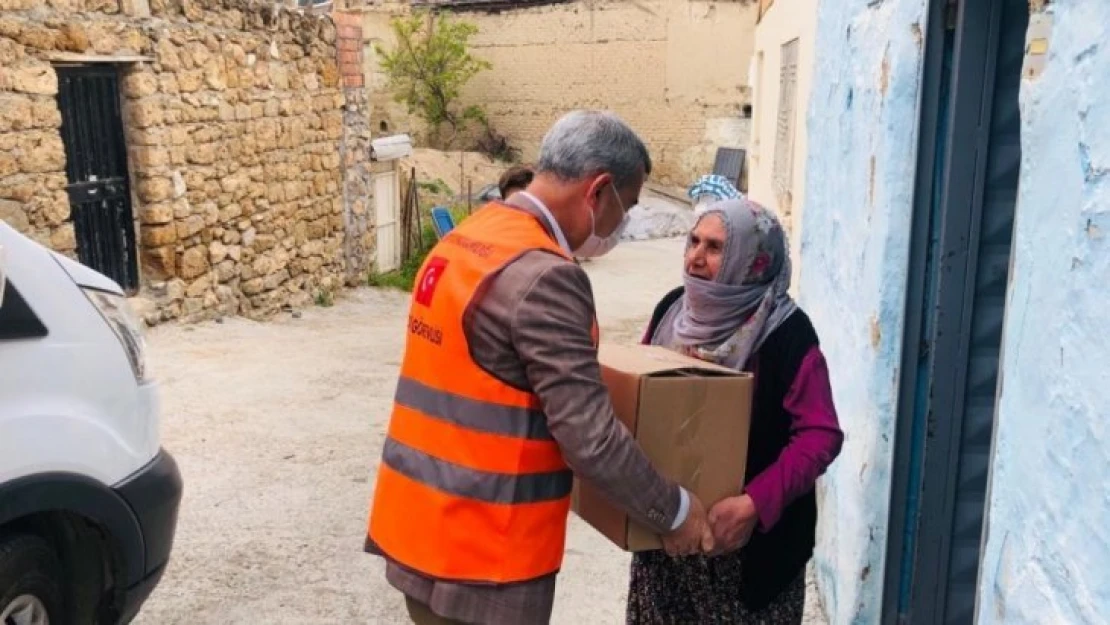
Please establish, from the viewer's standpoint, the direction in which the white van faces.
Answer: facing to the right of the viewer

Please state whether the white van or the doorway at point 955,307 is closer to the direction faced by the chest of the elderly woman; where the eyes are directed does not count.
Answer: the white van

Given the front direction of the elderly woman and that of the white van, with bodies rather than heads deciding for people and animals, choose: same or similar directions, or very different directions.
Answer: very different directions

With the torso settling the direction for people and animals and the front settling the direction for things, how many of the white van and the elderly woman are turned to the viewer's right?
1

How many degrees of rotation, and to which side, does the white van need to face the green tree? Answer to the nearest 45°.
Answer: approximately 45° to its left

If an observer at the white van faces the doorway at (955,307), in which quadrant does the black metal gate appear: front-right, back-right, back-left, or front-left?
back-left

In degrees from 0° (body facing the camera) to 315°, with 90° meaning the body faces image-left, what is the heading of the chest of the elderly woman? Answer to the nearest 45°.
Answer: approximately 45°

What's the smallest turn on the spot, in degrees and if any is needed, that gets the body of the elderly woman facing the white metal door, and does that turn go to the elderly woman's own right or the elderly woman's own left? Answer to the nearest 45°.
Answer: approximately 90° to the elderly woman's own right

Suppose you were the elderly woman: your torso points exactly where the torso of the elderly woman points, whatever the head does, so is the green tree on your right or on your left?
on your right
